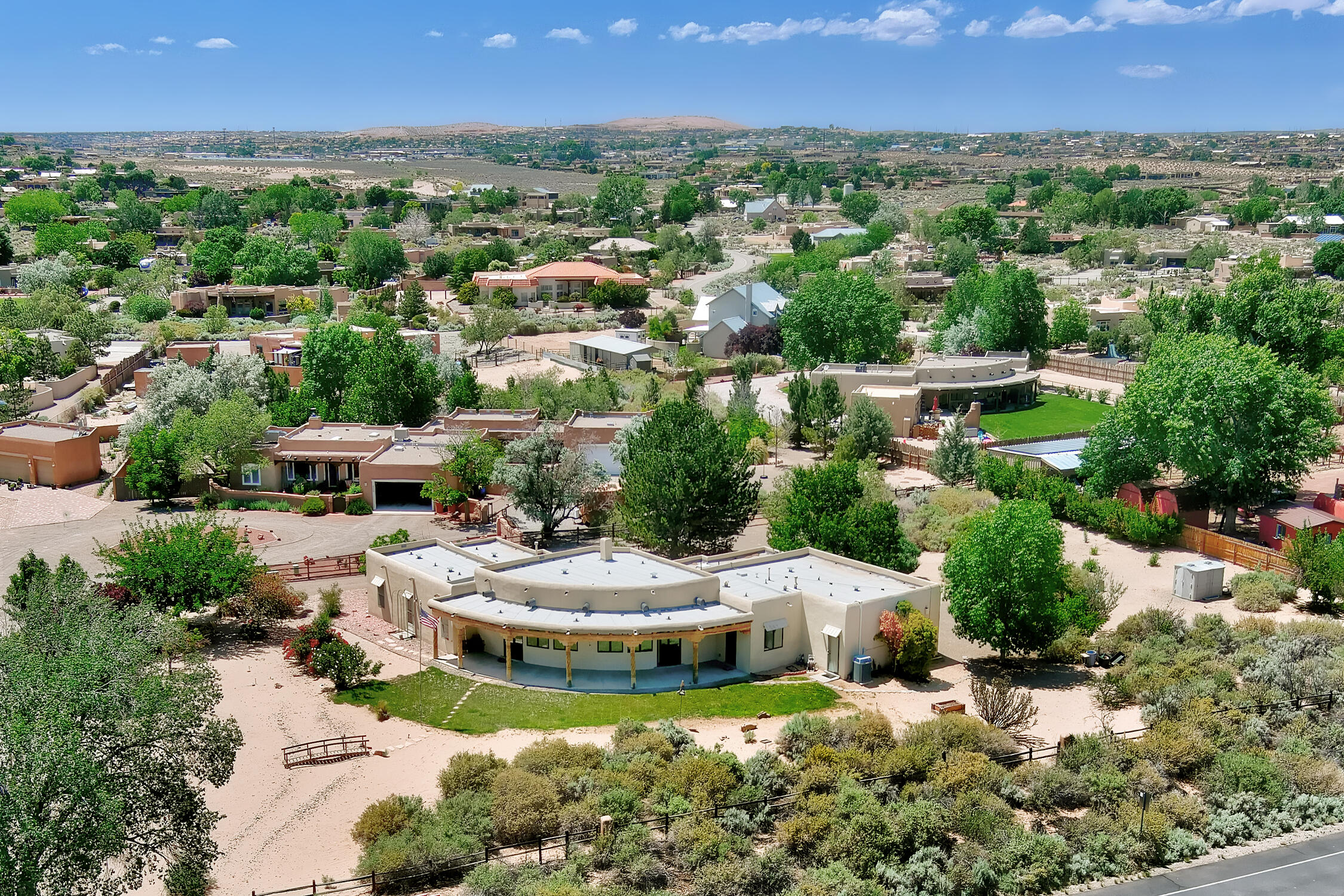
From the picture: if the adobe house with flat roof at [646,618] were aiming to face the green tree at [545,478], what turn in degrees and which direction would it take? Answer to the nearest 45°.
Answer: approximately 180°

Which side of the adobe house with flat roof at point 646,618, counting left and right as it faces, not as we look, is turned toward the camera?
front

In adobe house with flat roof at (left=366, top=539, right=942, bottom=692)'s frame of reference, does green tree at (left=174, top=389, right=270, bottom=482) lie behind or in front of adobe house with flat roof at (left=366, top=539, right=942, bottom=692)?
behind

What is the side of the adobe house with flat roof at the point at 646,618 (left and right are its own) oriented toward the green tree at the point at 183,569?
right

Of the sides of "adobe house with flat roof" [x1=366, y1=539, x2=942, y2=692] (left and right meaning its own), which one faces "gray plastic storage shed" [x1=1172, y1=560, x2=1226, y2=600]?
left

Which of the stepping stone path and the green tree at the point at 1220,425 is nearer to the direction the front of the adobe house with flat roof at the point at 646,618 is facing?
the stepping stone path

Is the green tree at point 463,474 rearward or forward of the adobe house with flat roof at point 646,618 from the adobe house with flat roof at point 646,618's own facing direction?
rearward

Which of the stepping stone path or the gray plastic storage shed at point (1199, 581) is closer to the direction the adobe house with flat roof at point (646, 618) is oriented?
the stepping stone path

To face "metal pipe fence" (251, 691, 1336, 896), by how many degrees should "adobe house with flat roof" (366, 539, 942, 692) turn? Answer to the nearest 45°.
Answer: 0° — it already faces it

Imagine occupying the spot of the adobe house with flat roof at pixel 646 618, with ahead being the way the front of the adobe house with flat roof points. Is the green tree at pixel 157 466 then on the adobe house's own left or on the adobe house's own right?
on the adobe house's own right

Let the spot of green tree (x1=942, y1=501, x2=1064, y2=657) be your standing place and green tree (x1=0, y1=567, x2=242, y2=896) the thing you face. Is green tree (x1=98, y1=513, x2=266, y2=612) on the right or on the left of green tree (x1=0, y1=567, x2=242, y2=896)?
right

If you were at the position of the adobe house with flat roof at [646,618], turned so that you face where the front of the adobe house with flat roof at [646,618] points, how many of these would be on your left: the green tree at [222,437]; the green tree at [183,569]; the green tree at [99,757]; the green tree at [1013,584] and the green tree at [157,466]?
1
